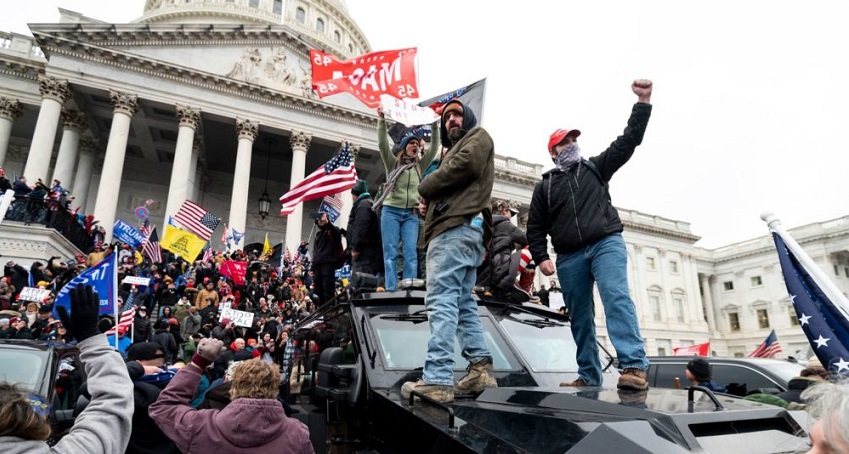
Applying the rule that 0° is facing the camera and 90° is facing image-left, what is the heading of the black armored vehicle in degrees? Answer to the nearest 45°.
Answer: approximately 315°

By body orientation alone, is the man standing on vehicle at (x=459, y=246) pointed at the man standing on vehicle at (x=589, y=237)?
no

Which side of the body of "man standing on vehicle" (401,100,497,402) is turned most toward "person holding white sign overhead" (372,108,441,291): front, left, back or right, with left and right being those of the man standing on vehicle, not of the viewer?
right

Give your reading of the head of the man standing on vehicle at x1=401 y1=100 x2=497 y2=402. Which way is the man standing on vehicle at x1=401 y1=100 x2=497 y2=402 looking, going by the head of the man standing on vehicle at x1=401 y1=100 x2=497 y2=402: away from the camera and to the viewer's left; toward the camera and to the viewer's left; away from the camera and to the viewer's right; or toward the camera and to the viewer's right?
toward the camera and to the viewer's left
